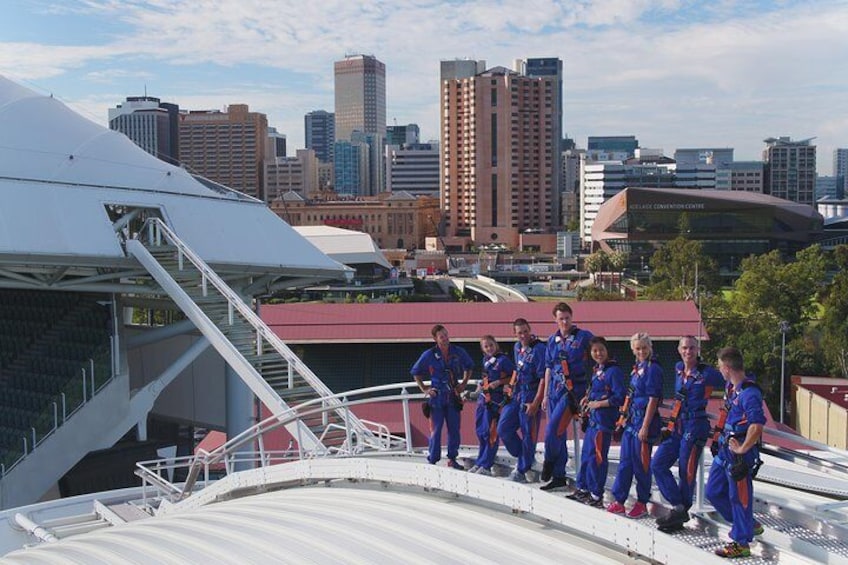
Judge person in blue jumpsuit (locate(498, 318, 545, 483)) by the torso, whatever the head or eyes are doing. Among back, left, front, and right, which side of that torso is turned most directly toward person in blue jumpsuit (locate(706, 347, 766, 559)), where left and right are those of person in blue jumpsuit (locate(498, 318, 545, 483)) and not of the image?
left

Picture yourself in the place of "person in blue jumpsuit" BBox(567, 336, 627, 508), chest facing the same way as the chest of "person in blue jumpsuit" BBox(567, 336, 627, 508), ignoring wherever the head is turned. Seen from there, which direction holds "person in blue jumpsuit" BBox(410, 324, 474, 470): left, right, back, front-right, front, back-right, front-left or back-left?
right

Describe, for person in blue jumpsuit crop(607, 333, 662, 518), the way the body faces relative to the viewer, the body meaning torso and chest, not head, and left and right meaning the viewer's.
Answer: facing the viewer and to the left of the viewer

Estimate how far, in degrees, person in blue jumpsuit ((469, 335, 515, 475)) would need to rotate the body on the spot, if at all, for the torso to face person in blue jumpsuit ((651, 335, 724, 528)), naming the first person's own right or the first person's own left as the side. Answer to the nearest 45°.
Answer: approximately 90° to the first person's own left

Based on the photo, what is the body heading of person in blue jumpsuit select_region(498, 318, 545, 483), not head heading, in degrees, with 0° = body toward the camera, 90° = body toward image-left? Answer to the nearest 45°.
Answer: approximately 45°

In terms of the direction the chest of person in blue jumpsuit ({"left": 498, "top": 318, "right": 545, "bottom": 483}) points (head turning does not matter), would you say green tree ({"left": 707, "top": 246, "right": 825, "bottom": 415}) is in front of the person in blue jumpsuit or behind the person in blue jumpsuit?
behind

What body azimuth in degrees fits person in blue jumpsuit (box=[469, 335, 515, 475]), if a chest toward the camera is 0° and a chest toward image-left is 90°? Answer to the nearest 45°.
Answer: approximately 45°

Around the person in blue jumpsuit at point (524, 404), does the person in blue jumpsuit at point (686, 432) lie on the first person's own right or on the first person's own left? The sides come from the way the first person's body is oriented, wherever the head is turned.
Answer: on the first person's own left

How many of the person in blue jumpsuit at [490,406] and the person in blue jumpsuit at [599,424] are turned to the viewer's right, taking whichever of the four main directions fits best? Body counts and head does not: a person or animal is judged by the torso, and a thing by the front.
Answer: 0

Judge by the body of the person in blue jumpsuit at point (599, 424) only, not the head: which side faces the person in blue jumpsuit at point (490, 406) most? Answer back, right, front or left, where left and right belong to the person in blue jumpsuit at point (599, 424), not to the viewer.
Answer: right

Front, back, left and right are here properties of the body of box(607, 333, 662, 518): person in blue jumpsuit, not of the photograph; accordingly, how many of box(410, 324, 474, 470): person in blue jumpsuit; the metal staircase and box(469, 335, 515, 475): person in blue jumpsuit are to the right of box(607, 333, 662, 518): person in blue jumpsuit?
3

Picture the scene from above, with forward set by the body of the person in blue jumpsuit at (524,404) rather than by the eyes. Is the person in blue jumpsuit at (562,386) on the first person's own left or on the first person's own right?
on the first person's own left
